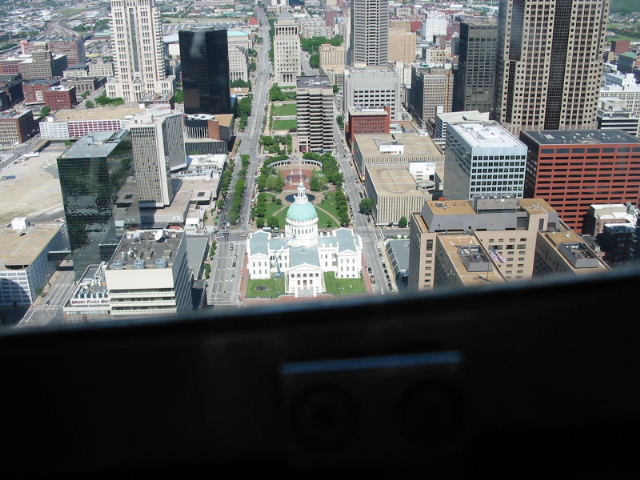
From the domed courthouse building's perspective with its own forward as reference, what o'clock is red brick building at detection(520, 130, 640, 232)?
The red brick building is roughly at 9 o'clock from the domed courthouse building.

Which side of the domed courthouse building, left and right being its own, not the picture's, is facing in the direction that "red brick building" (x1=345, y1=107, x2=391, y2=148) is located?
back

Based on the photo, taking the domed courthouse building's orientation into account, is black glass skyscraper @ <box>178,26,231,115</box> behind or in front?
behind

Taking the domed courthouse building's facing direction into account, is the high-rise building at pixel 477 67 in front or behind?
behind

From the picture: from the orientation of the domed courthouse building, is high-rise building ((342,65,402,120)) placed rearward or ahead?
rearward

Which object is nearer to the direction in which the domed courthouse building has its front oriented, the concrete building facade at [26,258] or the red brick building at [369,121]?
the concrete building facade

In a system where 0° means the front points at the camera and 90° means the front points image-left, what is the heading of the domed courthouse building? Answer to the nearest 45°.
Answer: approximately 0°

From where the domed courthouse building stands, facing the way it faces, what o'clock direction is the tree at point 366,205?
The tree is roughly at 7 o'clock from the domed courthouse building.

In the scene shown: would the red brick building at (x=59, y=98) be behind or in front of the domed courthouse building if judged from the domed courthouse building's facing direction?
behind

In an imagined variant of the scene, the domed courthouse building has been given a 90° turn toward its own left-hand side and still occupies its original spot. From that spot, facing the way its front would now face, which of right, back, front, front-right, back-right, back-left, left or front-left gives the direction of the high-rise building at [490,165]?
front

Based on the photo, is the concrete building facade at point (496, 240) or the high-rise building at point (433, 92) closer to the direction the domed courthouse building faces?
the concrete building facade

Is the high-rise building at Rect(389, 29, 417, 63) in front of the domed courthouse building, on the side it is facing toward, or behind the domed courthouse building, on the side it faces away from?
behind

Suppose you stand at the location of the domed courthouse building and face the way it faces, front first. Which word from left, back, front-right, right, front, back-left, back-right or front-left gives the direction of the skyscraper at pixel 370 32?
back

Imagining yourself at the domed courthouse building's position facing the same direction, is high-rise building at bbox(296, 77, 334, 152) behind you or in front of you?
behind
